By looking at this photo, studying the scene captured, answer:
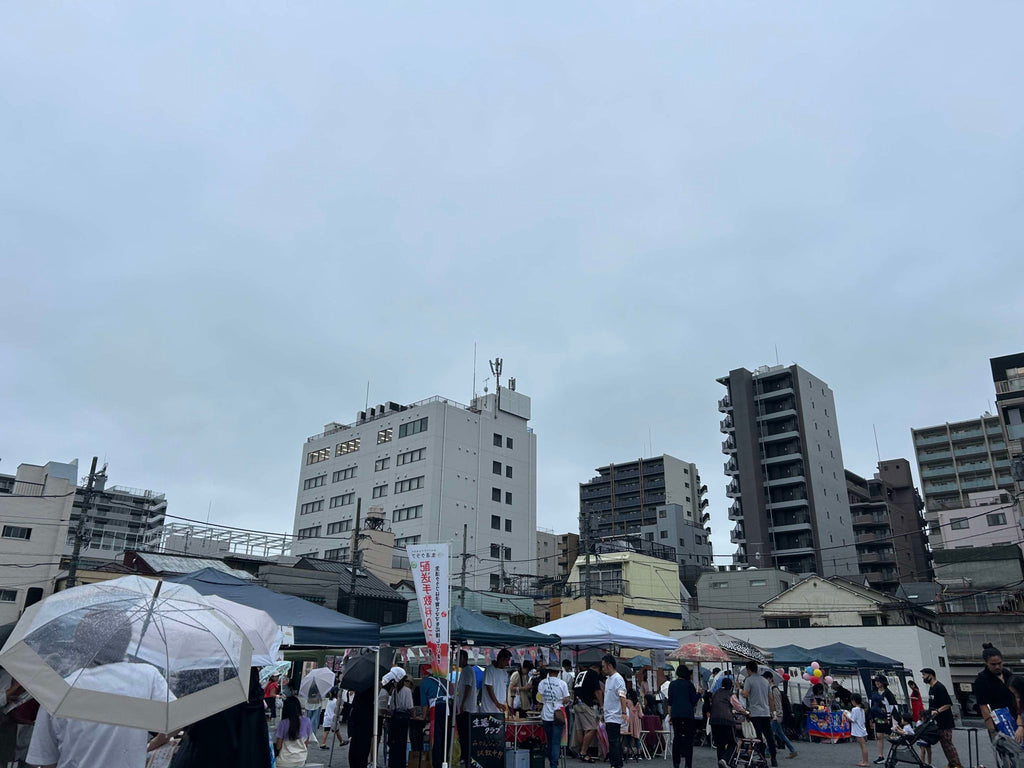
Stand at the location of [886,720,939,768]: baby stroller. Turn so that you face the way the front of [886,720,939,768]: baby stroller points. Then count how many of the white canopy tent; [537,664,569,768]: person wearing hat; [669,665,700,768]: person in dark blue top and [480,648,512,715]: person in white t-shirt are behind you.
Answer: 0

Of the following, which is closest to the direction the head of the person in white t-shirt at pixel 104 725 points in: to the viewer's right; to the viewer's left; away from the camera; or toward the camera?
away from the camera

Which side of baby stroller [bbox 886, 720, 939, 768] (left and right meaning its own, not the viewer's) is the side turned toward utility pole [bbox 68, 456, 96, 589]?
front

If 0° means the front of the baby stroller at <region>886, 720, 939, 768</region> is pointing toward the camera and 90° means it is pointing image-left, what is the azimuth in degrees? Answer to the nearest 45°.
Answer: approximately 90°

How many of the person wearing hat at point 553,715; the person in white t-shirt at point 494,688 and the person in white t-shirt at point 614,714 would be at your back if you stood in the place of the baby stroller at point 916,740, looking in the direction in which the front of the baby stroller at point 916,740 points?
0

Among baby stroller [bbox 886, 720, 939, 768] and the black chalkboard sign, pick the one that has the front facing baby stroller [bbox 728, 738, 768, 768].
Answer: baby stroller [bbox 886, 720, 939, 768]

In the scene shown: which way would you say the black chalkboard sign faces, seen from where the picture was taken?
facing the viewer

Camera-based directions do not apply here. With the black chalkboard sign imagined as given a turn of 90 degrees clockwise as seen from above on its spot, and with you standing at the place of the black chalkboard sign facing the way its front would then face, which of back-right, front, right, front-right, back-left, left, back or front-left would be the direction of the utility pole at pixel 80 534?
front-right

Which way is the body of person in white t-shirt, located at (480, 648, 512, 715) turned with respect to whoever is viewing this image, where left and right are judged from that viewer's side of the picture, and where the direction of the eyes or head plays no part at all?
facing the viewer and to the right of the viewer

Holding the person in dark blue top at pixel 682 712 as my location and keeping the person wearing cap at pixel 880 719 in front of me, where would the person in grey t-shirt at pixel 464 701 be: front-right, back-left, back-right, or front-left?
back-left

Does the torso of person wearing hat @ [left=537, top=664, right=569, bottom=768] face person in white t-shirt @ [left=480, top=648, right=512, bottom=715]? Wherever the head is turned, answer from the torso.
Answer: no

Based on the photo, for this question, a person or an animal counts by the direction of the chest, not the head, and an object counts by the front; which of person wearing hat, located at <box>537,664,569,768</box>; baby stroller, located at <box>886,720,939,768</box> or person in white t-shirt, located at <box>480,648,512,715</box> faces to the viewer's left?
the baby stroller

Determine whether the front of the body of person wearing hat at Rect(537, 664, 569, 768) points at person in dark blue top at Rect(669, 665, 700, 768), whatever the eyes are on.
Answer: no
